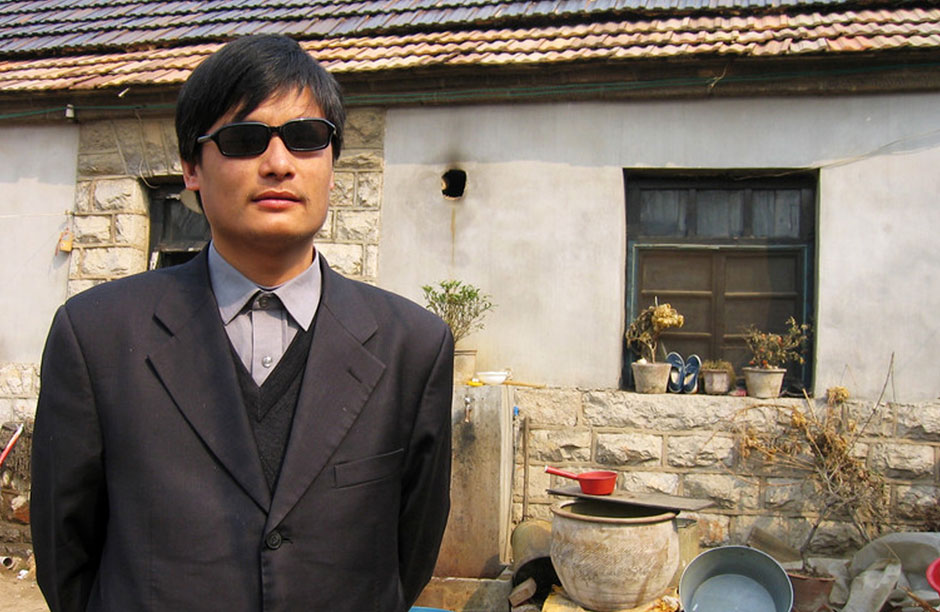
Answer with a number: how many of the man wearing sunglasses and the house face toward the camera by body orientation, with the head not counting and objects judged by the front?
2

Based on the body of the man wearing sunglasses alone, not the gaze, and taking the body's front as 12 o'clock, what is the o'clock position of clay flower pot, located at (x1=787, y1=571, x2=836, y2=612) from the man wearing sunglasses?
The clay flower pot is roughly at 8 o'clock from the man wearing sunglasses.

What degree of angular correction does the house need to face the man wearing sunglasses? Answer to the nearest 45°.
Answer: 0° — it already faces them

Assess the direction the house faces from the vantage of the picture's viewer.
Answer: facing the viewer

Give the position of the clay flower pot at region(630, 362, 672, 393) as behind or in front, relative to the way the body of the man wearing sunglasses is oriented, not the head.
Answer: behind

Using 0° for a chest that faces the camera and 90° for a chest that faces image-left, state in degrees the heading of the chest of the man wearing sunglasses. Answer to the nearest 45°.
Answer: approximately 0°

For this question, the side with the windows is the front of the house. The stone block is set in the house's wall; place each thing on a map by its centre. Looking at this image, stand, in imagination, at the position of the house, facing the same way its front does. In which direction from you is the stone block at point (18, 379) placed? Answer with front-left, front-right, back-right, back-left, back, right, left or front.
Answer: right

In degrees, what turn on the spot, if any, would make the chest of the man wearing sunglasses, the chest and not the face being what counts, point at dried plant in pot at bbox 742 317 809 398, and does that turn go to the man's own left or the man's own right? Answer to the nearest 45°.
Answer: approximately 135° to the man's own left

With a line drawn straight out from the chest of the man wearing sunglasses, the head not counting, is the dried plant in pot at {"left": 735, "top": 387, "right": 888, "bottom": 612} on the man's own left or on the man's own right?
on the man's own left
